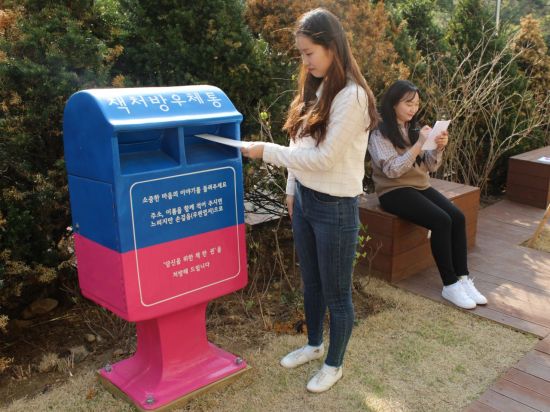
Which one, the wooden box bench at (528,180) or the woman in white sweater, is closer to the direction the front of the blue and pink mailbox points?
the woman in white sweater

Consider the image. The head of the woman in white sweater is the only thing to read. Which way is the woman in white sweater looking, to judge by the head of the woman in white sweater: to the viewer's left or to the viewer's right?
to the viewer's left

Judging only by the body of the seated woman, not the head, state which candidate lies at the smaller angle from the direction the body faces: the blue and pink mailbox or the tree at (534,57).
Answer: the blue and pink mailbox

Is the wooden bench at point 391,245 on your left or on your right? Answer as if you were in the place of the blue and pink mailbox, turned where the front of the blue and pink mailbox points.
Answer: on your left

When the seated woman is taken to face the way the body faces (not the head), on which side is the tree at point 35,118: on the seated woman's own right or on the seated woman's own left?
on the seated woman's own right
